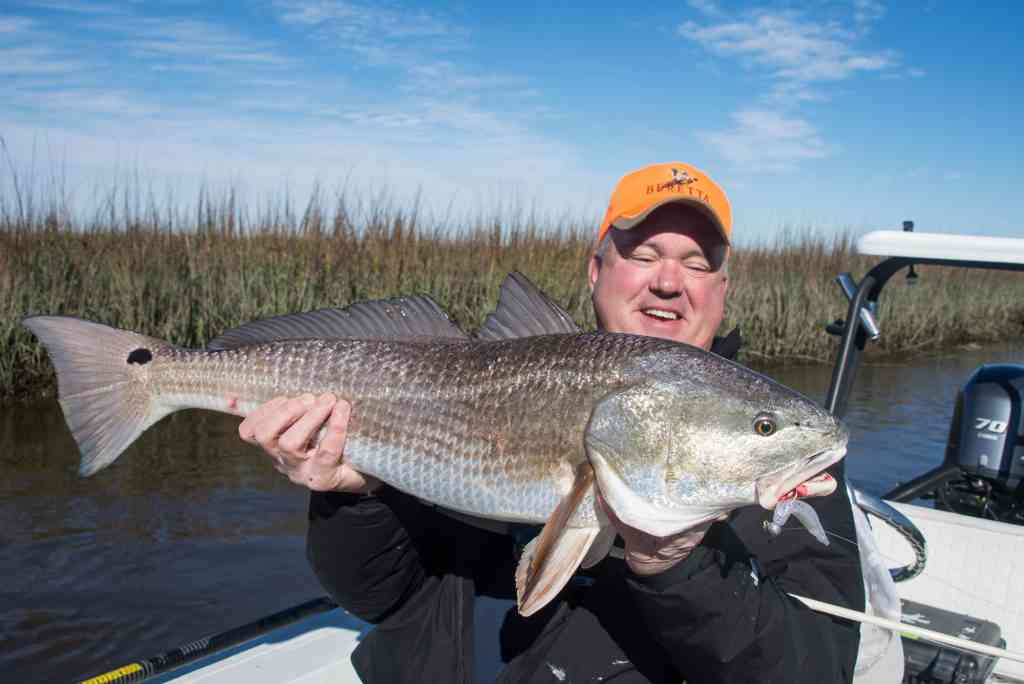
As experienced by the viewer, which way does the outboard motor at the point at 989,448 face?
facing the viewer and to the left of the viewer

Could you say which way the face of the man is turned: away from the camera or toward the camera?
toward the camera

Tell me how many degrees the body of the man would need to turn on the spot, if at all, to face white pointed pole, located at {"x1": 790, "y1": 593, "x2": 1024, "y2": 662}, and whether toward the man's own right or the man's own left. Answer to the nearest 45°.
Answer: approximately 90° to the man's own left

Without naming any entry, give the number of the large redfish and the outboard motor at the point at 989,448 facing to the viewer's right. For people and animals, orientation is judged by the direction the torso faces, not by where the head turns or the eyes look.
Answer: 1

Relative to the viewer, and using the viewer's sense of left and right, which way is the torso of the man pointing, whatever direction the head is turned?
facing the viewer

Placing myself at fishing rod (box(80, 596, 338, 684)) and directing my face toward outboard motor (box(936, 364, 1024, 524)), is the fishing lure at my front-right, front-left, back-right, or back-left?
front-right

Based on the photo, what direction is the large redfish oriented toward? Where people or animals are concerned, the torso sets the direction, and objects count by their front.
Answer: to the viewer's right

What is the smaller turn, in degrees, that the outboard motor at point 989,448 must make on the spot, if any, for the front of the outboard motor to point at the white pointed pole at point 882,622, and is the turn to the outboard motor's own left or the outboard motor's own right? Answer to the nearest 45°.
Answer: approximately 45° to the outboard motor's own left

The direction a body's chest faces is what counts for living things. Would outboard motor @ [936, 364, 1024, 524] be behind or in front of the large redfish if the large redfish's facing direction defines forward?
in front
